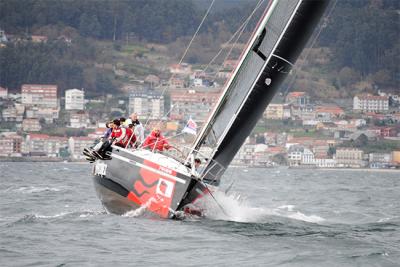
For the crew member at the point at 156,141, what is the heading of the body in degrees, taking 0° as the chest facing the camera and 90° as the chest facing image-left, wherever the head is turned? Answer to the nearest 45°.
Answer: approximately 0°

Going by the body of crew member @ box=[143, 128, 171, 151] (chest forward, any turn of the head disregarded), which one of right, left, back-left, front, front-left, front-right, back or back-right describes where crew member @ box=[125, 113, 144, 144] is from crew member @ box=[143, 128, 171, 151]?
back-right

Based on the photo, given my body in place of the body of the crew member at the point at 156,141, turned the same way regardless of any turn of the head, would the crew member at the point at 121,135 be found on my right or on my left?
on my right
